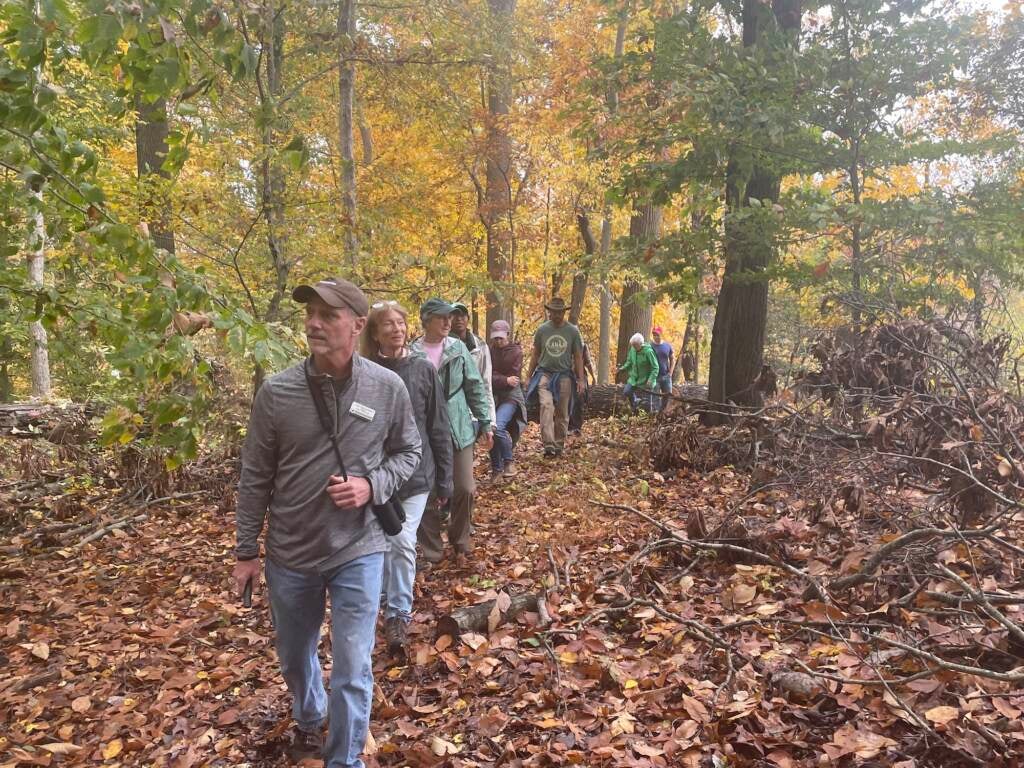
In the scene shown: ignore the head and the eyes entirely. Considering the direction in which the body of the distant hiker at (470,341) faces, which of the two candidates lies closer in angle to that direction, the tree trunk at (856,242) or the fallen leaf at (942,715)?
the fallen leaf

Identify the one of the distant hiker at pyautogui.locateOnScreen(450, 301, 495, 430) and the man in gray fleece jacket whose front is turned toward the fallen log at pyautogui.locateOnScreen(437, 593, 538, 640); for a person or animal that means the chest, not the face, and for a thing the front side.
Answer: the distant hiker

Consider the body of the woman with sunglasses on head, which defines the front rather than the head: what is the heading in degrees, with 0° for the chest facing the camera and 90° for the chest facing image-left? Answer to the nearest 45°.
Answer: approximately 0°

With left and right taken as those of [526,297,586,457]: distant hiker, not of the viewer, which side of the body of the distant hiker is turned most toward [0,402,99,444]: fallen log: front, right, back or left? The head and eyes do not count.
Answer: right
